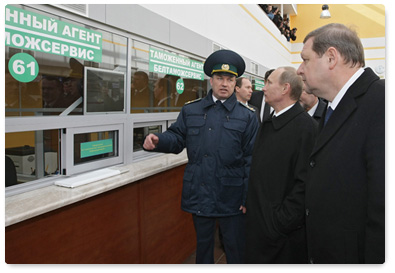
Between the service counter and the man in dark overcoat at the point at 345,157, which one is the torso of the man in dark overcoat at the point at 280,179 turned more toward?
the service counter

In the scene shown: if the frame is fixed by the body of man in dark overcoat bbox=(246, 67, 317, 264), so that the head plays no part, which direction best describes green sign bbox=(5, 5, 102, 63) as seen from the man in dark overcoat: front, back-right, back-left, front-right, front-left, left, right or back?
front

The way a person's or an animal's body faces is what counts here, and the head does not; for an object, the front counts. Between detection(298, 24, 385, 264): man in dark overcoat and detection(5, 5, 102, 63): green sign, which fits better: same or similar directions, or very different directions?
very different directions

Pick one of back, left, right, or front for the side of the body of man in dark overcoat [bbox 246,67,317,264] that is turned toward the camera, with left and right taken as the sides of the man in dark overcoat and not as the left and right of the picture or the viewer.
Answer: left

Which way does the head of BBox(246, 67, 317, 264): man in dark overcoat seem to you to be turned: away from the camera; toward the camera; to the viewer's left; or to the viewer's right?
to the viewer's left

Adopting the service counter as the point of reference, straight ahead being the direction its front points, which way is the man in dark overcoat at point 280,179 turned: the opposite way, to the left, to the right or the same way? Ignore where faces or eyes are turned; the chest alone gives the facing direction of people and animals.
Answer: the opposite way

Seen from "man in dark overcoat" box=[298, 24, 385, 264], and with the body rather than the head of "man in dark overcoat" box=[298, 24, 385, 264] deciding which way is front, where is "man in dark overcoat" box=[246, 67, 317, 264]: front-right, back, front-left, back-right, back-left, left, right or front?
front-right

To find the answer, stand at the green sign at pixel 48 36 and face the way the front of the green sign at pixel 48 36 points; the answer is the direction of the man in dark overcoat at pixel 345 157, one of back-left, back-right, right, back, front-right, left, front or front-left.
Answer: front

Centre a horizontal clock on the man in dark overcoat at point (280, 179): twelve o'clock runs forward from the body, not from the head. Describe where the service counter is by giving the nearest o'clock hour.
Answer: The service counter is roughly at 12 o'clock from the man in dark overcoat.

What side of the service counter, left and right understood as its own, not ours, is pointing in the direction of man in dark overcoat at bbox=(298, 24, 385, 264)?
front

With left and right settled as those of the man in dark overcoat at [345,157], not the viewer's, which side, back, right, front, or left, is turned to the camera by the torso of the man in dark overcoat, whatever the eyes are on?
left

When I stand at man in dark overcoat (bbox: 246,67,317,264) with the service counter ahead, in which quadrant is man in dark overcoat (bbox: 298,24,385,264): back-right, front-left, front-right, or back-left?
back-left

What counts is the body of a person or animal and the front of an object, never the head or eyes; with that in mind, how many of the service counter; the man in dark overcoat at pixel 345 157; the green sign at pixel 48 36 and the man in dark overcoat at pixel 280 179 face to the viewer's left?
2

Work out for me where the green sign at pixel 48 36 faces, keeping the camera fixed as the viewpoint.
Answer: facing the viewer and to the right of the viewer

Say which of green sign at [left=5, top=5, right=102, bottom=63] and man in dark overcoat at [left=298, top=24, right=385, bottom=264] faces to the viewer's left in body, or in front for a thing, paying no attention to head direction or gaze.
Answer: the man in dark overcoat

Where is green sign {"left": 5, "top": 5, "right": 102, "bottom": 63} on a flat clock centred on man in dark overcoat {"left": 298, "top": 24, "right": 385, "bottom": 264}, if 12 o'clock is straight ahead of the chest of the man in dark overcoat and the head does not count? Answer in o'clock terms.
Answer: The green sign is roughly at 12 o'clock from the man in dark overcoat.
